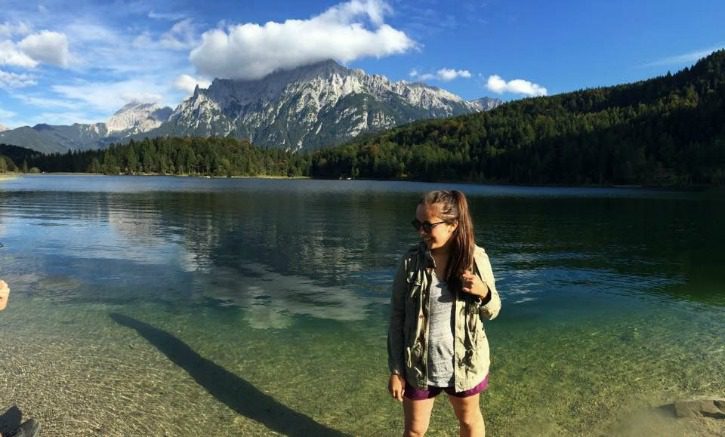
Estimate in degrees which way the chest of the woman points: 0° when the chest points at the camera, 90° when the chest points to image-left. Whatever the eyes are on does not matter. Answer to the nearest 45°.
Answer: approximately 0°

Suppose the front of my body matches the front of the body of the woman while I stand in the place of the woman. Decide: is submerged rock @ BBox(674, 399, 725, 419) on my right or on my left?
on my left
